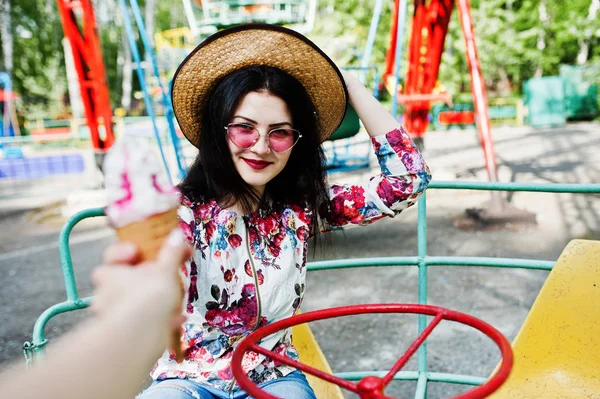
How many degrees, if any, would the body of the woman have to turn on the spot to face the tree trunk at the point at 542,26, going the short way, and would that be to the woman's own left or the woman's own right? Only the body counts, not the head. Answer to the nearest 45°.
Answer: approximately 135° to the woman's own left

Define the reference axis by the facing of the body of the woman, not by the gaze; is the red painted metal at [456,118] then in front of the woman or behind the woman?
behind

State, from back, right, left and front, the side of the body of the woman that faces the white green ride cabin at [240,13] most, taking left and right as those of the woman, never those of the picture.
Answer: back

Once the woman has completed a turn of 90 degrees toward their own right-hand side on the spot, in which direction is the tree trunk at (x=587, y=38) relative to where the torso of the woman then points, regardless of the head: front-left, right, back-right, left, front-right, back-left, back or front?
back-right

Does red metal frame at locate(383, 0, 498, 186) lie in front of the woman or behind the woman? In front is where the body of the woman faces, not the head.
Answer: behind

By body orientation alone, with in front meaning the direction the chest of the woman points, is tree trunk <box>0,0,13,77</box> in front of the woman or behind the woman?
behind

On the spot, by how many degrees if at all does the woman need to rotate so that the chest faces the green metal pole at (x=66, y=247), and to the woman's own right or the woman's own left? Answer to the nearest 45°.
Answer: approximately 90° to the woman's own right

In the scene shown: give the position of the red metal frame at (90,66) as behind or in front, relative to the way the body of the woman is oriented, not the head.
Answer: behind

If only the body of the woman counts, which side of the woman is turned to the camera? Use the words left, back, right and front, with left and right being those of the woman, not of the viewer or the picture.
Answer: front
